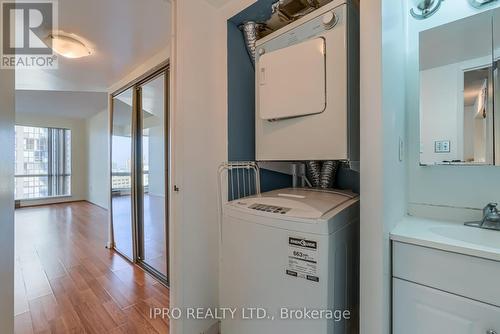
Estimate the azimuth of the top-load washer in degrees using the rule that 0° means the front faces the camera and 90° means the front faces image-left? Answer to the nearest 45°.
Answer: approximately 45°

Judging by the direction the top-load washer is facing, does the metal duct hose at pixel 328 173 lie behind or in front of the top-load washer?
behind

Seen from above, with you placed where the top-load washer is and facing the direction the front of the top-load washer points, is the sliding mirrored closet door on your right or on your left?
on your right

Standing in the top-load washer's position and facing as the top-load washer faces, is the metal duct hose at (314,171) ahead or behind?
behind

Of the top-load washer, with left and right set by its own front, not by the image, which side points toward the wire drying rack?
right
